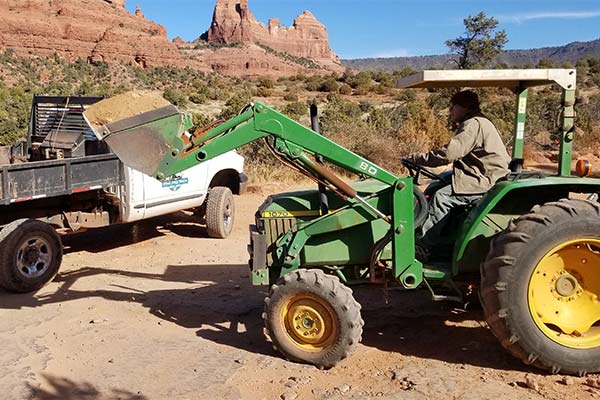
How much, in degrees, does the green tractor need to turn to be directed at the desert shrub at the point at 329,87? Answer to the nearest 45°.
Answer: approximately 90° to its right

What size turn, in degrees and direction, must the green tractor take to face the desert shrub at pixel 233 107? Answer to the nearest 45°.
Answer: approximately 90° to its right

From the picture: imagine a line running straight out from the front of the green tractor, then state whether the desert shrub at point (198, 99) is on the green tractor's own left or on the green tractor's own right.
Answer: on the green tractor's own right

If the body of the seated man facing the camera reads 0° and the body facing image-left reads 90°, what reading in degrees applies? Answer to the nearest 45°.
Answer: approximately 90°

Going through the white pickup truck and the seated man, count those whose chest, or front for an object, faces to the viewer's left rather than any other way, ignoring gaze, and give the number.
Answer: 1

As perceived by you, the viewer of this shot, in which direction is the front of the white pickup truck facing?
facing away from the viewer and to the right of the viewer

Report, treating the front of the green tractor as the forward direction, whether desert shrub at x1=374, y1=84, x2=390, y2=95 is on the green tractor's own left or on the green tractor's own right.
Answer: on the green tractor's own right

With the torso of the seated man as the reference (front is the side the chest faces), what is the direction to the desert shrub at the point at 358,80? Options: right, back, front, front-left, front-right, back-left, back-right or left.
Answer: right

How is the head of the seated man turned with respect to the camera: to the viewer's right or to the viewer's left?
to the viewer's left

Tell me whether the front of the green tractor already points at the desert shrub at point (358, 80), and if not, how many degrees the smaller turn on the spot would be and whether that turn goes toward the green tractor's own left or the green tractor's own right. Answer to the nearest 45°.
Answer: approximately 90° to the green tractor's own right

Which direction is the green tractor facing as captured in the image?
to the viewer's left

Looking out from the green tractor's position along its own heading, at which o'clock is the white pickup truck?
The white pickup truck is roughly at 1 o'clock from the green tractor.
